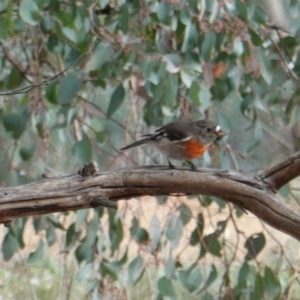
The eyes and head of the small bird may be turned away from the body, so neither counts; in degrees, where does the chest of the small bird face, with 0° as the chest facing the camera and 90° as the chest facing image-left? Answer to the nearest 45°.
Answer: approximately 270°

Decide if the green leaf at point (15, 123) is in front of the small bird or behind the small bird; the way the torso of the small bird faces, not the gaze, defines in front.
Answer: behind

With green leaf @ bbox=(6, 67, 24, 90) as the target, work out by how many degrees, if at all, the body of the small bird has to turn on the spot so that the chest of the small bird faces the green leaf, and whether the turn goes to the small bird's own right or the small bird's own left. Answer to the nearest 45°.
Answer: approximately 180°

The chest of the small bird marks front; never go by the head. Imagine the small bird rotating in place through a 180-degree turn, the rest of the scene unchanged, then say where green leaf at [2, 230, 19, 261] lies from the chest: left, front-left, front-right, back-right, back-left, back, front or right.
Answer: front

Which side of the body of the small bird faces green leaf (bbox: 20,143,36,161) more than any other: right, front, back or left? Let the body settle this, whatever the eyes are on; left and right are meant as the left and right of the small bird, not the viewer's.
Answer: back
